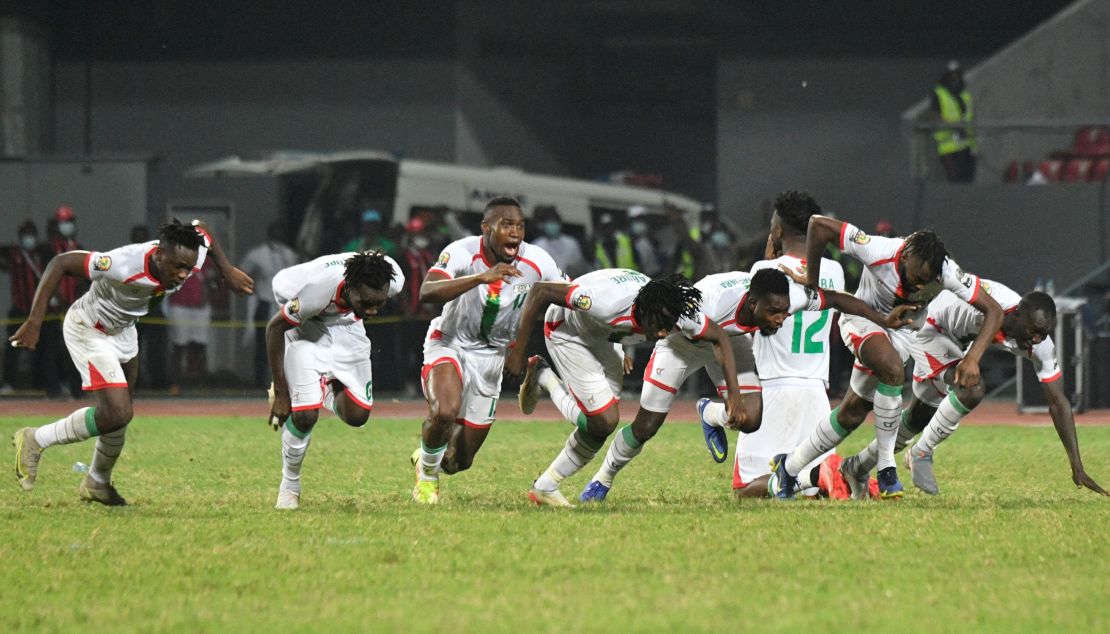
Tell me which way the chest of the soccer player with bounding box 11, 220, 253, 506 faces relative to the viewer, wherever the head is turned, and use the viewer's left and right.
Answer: facing the viewer and to the right of the viewer

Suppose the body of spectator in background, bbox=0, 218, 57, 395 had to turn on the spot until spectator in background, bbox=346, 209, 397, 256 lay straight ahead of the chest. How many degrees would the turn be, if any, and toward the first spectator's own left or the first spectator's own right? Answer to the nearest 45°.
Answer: approximately 90° to the first spectator's own left

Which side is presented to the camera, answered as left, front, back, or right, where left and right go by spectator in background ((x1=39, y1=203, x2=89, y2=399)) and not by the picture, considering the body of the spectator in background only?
front

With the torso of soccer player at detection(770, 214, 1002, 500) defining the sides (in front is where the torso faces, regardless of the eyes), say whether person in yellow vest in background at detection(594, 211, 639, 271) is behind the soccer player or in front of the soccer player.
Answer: behind

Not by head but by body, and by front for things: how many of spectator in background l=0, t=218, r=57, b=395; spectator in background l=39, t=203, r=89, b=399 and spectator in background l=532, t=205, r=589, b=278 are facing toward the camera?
3

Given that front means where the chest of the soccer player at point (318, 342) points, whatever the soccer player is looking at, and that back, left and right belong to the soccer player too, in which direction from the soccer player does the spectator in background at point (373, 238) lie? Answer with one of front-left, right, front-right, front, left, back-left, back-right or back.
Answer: back-left

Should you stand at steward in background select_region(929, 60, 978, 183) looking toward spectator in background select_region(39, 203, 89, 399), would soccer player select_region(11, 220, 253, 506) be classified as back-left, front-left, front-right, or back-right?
front-left

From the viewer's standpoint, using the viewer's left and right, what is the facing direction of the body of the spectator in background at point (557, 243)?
facing the viewer

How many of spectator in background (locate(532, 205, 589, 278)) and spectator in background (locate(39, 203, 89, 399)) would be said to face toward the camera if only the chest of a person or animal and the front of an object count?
2

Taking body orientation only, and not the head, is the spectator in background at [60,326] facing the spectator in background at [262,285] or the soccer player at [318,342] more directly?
the soccer player

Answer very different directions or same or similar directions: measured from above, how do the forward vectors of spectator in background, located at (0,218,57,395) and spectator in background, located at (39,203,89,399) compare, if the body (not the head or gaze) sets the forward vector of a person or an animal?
same or similar directions
